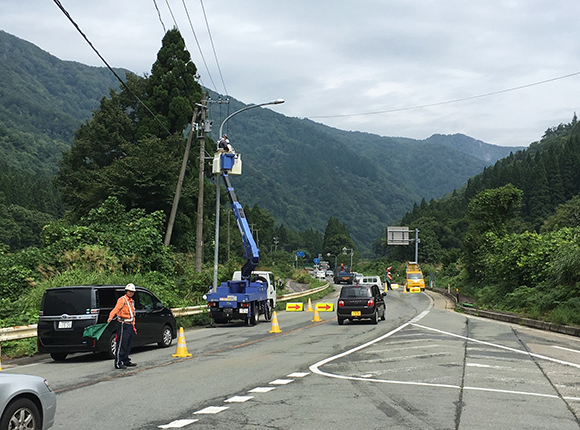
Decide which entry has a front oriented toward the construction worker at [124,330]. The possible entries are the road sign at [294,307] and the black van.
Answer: the road sign

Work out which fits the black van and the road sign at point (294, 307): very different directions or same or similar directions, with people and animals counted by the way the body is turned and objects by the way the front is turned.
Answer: very different directions

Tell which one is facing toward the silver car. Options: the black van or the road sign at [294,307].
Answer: the road sign

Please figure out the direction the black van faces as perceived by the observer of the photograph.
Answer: facing away from the viewer and to the right of the viewer

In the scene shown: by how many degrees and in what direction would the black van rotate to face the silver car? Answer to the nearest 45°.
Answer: approximately 135° to its right

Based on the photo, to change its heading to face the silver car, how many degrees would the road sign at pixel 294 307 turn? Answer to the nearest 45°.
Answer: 0° — it already faces it

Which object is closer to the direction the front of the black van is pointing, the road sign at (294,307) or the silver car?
the road sign

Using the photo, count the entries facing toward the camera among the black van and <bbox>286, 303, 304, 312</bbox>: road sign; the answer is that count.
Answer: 1

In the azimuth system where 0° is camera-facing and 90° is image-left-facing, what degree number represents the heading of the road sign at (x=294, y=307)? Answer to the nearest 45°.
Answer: approximately 0°

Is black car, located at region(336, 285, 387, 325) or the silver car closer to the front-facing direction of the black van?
the black car

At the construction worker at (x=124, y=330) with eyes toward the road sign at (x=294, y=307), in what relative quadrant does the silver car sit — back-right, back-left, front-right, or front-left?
back-right
